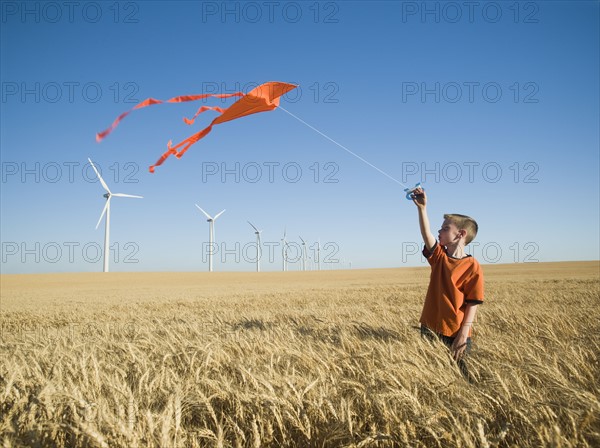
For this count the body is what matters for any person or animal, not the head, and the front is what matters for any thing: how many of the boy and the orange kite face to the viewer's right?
1

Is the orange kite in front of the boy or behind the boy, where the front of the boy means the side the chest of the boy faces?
in front

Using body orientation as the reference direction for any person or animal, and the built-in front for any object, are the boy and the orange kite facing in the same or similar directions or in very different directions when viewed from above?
very different directions

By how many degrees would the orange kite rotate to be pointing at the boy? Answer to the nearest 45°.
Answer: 0° — it already faces them

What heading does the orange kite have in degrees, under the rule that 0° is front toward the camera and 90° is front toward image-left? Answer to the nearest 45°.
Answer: approximately 270°

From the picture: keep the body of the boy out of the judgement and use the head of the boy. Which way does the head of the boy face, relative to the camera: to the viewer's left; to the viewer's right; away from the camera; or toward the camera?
to the viewer's left
